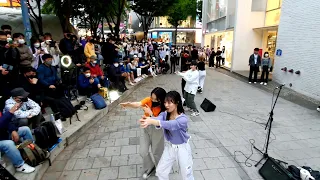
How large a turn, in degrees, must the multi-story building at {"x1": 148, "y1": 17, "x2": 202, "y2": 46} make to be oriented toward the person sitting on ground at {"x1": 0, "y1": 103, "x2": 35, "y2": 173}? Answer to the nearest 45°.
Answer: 0° — it already faces them

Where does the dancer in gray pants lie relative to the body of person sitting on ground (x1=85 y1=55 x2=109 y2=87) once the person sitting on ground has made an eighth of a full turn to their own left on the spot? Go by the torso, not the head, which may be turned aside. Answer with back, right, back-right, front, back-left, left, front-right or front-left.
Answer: right

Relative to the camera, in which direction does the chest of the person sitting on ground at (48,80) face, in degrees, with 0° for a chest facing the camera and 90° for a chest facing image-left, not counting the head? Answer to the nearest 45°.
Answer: approximately 315°

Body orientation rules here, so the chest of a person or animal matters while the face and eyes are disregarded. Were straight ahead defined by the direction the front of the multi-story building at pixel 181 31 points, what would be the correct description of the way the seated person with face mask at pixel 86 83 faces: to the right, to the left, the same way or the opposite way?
to the left

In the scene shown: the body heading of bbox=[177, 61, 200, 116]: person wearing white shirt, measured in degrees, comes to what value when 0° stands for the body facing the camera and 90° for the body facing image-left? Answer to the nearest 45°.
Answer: approximately 45°

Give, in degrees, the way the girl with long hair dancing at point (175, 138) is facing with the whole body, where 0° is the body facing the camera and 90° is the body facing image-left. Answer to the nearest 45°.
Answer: approximately 45°

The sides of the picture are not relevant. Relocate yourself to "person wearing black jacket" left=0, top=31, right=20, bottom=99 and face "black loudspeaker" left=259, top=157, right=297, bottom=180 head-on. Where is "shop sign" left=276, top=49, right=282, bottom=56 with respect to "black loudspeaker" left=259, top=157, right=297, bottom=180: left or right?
left

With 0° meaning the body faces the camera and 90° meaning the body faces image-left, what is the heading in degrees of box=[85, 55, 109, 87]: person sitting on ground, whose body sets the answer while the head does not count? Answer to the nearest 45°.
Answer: approximately 315°

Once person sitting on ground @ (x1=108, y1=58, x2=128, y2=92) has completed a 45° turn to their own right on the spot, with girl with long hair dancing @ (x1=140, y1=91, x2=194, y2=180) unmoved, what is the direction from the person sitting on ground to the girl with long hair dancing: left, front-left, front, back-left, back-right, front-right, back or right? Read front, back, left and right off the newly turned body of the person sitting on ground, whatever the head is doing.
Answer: front

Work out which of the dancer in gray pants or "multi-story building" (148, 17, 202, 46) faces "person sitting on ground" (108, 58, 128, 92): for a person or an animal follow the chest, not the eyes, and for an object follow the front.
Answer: the multi-story building

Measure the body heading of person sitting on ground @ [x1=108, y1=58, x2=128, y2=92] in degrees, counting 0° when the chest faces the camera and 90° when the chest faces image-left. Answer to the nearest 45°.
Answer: approximately 315°

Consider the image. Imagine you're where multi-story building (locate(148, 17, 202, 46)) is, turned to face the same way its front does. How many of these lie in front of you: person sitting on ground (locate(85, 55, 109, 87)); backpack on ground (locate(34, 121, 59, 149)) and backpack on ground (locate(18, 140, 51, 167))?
3

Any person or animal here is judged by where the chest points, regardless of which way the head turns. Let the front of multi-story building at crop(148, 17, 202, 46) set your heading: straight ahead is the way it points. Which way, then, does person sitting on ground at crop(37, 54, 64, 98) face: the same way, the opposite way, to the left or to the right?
to the left
